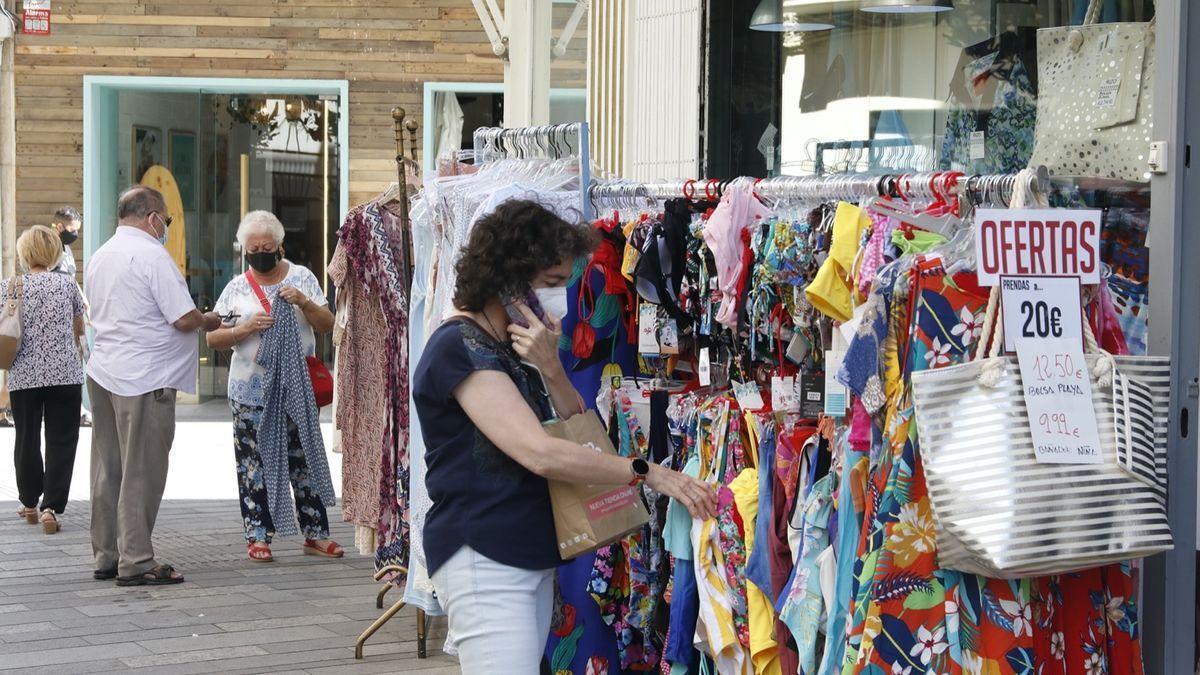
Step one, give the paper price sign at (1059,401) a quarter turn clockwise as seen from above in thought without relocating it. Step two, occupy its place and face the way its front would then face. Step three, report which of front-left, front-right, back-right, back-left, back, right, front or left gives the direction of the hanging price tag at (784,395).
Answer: front-right

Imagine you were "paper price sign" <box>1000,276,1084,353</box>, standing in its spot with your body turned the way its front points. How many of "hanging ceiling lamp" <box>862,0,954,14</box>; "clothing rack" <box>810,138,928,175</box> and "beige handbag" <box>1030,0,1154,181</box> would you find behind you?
3

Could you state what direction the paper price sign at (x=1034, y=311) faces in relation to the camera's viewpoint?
facing the viewer

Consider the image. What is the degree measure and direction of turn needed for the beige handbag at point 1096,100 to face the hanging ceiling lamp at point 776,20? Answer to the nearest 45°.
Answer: approximately 135° to its right

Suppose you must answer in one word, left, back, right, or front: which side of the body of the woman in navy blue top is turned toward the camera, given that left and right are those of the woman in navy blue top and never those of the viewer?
right

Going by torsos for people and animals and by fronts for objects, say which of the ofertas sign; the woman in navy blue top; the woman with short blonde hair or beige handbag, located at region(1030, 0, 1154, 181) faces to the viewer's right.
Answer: the woman in navy blue top

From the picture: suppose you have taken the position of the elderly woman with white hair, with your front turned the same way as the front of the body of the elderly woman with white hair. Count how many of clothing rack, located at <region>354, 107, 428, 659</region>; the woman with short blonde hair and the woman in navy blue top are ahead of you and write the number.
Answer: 2

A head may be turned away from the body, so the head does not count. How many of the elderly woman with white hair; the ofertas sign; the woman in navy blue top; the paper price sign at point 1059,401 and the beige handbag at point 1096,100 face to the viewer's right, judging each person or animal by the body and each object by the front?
1

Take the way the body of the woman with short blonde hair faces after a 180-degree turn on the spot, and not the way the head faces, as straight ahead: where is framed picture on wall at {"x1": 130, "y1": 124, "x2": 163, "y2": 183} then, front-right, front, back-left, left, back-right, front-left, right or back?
back

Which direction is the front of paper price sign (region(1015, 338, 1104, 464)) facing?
toward the camera

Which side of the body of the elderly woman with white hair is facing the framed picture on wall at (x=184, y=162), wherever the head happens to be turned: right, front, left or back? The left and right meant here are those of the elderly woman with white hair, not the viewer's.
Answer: back

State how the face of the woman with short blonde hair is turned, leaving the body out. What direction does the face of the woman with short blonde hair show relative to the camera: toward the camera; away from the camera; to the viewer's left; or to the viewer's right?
away from the camera

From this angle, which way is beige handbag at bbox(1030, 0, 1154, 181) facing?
toward the camera

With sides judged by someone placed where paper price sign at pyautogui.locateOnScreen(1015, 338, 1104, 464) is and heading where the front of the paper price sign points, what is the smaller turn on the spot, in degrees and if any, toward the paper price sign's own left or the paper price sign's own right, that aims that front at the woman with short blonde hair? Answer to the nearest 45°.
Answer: approximately 135° to the paper price sign's own right

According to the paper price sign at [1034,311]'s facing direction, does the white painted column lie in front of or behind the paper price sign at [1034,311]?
behind
